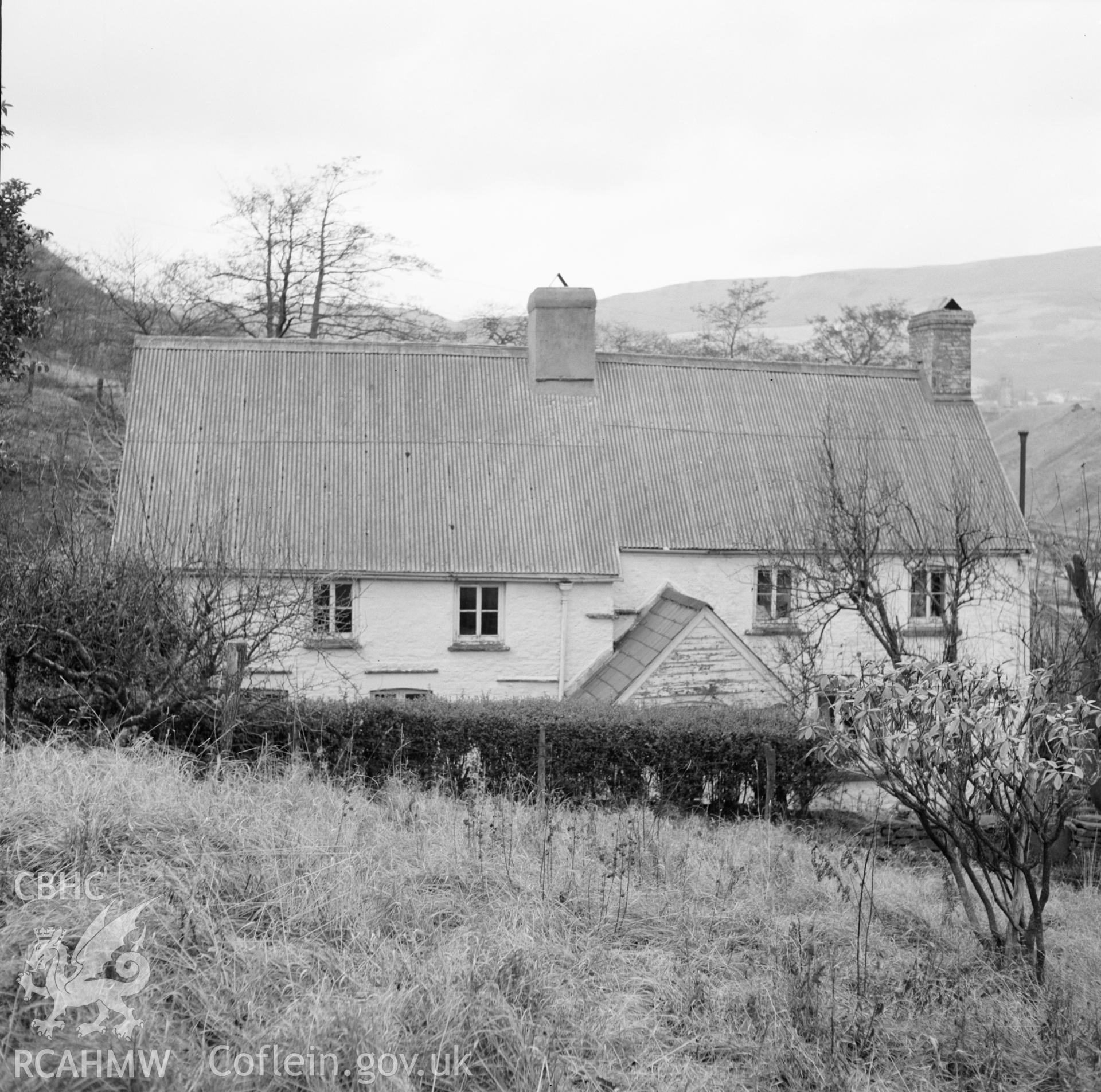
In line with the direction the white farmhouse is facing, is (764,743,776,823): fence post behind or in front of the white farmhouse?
in front

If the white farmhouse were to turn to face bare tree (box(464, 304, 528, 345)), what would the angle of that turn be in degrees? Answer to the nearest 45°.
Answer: approximately 180°

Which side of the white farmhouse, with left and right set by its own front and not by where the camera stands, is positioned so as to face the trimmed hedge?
front

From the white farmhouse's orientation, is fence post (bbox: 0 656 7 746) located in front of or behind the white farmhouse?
in front

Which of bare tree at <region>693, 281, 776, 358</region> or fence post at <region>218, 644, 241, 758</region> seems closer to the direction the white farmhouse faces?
the fence post

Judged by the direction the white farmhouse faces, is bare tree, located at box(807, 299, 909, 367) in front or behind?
behind

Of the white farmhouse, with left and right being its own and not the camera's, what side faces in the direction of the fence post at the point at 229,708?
front

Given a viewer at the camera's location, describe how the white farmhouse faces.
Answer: facing the viewer

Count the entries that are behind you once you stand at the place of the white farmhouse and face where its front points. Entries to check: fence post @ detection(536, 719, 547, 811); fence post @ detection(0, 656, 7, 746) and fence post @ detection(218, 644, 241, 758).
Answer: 0

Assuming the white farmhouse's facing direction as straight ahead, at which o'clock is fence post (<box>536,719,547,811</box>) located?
The fence post is roughly at 12 o'clock from the white farmhouse.

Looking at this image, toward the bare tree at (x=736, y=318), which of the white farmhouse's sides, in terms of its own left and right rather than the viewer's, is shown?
back

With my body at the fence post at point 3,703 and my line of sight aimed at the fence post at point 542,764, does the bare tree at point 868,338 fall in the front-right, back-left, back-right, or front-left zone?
front-left

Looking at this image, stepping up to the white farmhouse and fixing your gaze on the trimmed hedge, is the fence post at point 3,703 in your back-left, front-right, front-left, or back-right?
front-right

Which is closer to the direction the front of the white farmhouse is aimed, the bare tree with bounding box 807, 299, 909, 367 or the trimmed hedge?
the trimmed hedge
